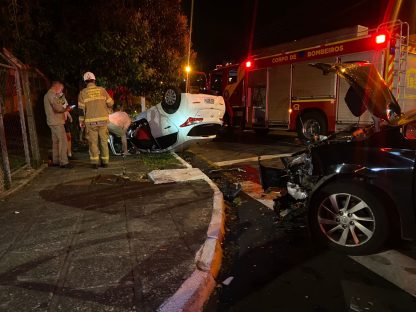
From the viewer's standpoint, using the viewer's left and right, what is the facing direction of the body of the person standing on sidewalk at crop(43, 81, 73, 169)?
facing to the right of the viewer

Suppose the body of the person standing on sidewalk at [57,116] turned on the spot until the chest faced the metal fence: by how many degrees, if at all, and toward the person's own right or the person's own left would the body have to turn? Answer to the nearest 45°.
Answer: approximately 135° to the person's own left

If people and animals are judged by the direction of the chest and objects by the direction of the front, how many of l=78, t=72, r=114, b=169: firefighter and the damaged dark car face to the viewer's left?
1

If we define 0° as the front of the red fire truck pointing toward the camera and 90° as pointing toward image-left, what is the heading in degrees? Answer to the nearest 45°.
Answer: approximately 135°

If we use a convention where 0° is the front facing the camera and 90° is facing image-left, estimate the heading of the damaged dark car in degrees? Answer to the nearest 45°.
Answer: approximately 90°

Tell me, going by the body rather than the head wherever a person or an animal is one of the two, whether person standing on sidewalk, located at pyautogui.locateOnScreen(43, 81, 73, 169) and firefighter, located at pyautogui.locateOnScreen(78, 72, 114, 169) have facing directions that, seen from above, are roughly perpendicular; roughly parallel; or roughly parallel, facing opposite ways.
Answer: roughly perpendicular
